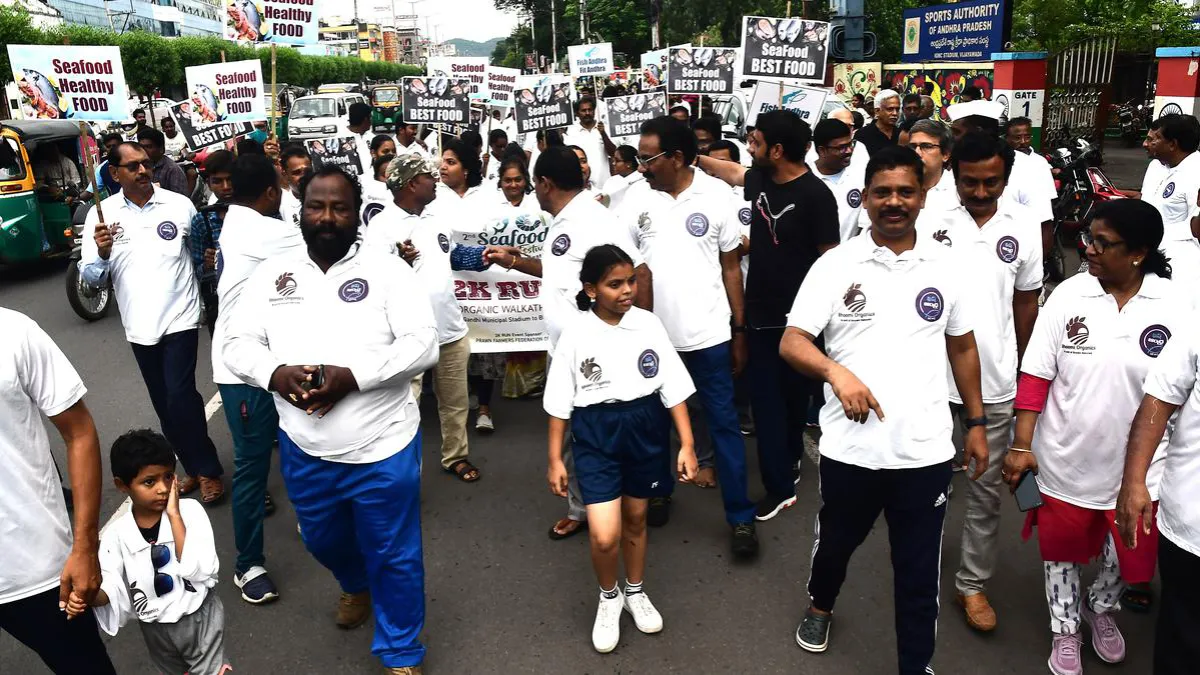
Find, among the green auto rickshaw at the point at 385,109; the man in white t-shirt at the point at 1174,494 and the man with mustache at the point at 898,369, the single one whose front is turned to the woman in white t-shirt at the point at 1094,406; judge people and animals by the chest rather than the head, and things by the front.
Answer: the green auto rickshaw

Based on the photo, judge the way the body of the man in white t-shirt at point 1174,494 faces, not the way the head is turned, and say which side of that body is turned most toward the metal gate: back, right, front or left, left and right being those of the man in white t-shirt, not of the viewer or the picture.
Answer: back

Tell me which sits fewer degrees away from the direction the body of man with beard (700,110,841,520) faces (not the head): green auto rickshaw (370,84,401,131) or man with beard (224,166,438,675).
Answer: the man with beard

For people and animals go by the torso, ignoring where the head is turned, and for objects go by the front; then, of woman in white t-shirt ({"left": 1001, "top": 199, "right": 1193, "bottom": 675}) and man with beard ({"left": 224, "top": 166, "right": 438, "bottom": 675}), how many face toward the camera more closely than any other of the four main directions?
2

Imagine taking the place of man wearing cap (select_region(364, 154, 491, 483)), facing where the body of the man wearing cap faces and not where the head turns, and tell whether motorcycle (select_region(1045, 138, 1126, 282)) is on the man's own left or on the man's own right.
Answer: on the man's own left

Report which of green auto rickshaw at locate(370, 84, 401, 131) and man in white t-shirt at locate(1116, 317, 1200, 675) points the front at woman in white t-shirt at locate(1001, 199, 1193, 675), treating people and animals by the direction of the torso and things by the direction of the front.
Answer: the green auto rickshaw

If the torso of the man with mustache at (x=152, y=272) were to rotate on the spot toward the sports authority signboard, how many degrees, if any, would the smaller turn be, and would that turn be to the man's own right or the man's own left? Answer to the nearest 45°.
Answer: approximately 135° to the man's own left

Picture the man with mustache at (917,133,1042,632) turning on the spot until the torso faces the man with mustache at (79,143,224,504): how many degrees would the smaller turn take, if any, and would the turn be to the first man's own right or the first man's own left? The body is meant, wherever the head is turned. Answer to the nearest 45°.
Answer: approximately 90° to the first man's own right

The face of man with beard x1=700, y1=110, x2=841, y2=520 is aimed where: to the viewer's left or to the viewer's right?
to the viewer's left

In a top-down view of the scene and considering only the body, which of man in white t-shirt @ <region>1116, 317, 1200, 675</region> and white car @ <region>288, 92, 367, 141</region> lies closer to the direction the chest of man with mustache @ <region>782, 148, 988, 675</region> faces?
the man in white t-shirt

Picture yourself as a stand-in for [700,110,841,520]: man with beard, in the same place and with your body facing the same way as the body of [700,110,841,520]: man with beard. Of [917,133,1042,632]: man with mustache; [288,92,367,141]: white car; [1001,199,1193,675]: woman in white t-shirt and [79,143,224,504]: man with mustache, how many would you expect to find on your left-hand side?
2

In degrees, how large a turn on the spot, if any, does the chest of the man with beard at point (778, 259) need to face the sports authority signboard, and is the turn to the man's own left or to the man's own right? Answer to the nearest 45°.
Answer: approximately 135° to the man's own right

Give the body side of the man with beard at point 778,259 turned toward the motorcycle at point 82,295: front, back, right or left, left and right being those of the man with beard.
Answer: right

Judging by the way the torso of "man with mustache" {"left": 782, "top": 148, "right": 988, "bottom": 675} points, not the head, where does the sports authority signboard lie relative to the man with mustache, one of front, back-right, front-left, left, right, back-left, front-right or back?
back
